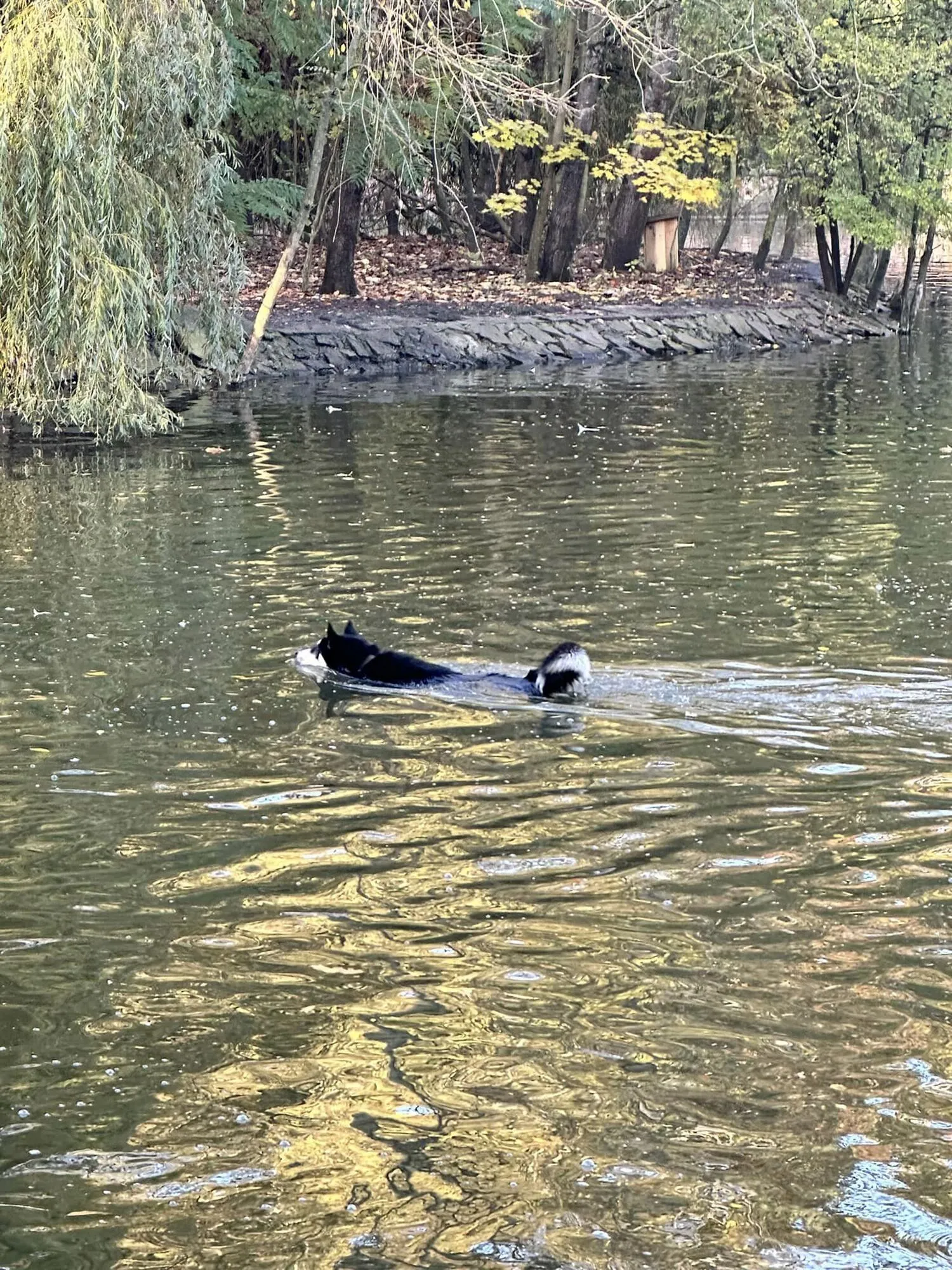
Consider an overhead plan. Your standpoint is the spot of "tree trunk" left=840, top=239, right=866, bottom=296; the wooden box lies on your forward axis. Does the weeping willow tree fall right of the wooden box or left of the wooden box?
left

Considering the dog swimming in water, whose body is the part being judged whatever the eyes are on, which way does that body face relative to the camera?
to the viewer's left

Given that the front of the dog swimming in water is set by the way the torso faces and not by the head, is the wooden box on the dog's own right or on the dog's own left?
on the dog's own right

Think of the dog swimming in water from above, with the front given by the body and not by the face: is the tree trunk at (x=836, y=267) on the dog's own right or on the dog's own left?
on the dog's own right

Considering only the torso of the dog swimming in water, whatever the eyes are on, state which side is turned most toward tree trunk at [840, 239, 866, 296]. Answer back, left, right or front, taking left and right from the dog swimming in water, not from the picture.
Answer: right
